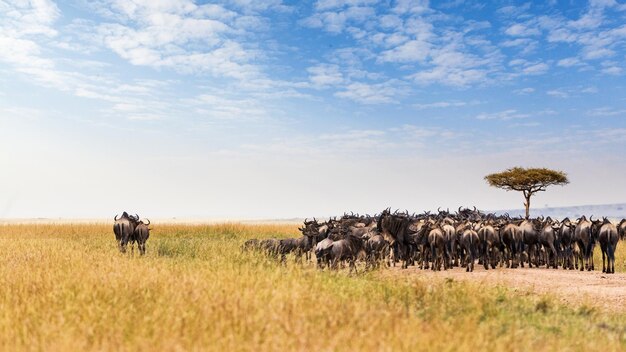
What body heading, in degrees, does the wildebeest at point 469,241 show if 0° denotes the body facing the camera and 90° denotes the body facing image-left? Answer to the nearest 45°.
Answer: approximately 180°

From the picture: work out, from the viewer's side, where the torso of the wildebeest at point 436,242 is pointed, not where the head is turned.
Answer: away from the camera

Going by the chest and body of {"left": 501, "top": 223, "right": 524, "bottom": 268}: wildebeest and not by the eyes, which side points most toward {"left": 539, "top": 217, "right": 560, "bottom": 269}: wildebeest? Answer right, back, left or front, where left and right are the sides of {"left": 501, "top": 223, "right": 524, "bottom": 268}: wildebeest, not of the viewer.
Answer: right

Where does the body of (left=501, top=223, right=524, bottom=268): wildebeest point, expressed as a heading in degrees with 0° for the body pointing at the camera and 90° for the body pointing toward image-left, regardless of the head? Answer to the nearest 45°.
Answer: approximately 180°

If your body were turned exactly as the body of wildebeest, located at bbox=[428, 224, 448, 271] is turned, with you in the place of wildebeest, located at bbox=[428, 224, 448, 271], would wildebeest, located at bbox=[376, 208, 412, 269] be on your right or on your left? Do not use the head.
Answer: on your left

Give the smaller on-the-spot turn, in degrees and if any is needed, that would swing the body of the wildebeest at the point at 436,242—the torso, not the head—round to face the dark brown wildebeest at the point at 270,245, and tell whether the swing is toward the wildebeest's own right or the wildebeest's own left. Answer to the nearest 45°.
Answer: approximately 90° to the wildebeest's own left

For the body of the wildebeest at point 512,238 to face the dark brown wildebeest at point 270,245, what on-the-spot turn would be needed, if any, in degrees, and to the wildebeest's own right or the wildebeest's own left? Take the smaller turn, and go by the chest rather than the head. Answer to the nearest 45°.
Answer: approximately 90° to the wildebeest's own left

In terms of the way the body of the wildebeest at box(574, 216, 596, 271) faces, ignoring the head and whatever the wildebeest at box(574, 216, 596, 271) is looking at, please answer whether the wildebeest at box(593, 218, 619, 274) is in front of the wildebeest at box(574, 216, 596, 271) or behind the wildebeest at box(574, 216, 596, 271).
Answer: behind

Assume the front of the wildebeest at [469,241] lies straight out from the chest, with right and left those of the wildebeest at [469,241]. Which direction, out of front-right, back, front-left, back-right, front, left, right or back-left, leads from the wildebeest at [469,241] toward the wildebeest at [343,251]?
back-left

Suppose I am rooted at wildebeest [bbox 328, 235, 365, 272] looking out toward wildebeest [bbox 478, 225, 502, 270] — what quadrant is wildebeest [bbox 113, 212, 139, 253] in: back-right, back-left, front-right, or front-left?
back-left

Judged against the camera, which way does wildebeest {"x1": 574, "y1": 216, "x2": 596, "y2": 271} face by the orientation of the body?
away from the camera
